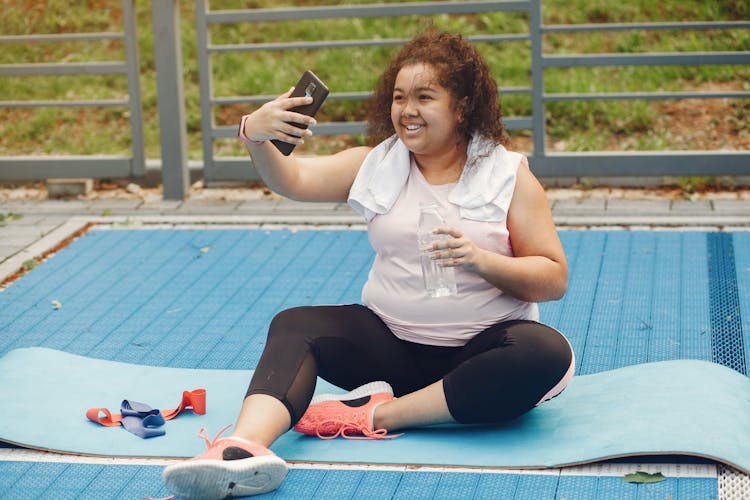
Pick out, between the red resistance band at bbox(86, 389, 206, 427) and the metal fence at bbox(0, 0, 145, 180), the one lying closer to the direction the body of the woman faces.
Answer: the red resistance band

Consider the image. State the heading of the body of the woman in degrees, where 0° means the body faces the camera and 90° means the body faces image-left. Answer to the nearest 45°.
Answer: approximately 45°

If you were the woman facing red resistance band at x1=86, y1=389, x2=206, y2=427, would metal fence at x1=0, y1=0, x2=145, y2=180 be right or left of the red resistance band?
right

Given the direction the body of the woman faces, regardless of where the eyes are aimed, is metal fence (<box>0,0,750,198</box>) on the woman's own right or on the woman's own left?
on the woman's own right

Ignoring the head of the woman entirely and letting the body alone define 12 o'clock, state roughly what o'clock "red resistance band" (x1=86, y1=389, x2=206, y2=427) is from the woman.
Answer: The red resistance band is roughly at 2 o'clock from the woman.

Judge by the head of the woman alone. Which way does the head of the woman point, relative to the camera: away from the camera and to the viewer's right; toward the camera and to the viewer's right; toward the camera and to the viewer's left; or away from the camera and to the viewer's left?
toward the camera and to the viewer's left

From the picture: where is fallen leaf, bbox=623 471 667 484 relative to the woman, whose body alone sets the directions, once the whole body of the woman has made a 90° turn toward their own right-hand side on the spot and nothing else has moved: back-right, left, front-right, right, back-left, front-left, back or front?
back

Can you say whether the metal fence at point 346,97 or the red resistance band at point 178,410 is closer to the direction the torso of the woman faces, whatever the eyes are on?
the red resistance band
